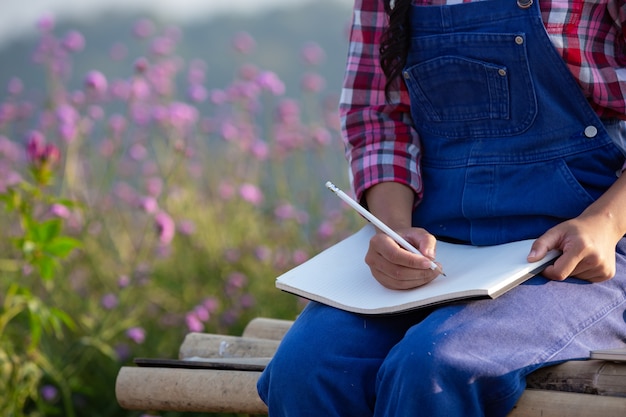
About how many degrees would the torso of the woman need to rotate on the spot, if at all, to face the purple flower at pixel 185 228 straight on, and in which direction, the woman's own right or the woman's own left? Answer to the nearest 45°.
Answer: approximately 90° to the woman's own right

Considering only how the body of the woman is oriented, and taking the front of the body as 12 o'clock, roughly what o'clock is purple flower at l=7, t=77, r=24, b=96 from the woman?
The purple flower is roughly at 3 o'clock from the woman.

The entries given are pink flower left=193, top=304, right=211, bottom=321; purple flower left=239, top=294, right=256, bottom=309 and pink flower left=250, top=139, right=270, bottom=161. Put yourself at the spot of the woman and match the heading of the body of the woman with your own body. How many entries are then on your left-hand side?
0

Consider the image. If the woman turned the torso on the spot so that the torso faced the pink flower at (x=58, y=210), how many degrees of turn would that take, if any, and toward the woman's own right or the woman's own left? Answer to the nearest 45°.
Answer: approximately 90° to the woman's own right

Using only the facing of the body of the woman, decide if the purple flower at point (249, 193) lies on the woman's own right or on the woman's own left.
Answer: on the woman's own right

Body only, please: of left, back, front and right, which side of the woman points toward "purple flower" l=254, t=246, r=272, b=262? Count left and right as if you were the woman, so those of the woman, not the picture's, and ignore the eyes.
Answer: right

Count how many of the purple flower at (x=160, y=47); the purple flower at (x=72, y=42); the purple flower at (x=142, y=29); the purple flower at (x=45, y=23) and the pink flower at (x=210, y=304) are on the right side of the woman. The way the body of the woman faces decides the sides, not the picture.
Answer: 5

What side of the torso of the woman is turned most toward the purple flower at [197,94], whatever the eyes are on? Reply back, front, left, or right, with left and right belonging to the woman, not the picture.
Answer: right

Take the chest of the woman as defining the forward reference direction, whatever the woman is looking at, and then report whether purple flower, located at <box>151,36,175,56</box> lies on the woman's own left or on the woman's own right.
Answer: on the woman's own right

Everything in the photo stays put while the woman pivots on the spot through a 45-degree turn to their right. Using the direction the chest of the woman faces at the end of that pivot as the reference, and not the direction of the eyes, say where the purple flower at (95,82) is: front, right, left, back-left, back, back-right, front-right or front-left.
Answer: front-right

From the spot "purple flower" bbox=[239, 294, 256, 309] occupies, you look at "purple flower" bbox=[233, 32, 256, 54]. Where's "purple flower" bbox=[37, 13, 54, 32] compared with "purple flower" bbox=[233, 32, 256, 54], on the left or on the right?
left

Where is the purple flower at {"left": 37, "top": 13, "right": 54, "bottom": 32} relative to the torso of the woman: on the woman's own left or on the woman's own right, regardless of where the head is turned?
on the woman's own right

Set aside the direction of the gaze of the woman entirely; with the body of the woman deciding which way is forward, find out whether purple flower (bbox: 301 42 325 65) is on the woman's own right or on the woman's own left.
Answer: on the woman's own right

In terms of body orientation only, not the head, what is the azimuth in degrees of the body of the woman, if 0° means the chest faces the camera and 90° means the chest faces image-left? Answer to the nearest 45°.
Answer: approximately 45°
